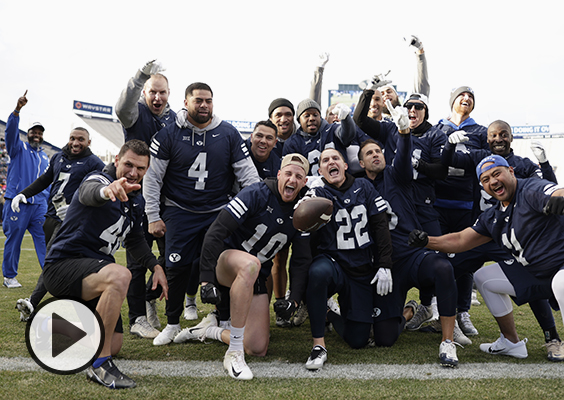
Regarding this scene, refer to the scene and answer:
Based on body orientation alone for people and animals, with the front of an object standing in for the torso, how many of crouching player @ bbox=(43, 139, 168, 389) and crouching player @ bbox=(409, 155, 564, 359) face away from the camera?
0

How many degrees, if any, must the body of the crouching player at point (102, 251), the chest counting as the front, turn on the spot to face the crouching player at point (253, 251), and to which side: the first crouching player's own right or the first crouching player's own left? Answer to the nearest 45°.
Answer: approximately 45° to the first crouching player's own left

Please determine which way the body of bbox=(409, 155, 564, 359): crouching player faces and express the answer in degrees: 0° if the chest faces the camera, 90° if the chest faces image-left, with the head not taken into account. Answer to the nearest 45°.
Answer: approximately 45°

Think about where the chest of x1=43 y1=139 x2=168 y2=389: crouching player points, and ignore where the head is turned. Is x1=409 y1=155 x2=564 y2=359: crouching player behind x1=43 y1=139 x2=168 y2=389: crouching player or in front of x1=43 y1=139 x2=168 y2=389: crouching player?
in front

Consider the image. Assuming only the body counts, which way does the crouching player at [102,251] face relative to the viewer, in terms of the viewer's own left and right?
facing the viewer and to the right of the viewer

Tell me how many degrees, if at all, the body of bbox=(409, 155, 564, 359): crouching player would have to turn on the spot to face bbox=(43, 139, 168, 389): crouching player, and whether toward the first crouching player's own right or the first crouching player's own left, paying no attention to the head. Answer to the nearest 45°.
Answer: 0° — they already face them
